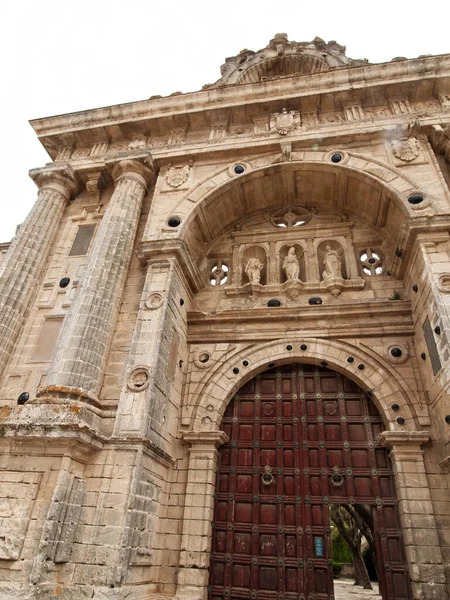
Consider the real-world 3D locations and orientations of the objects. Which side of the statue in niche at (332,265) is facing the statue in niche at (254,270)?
right

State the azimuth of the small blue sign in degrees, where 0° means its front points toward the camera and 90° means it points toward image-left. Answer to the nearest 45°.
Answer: approximately 0°

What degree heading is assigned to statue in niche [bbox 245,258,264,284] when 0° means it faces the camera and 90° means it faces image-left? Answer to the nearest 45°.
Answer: approximately 0°

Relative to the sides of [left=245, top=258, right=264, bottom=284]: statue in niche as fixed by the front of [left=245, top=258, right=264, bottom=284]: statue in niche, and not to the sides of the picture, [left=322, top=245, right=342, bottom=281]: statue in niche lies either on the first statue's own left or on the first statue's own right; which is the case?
on the first statue's own left
